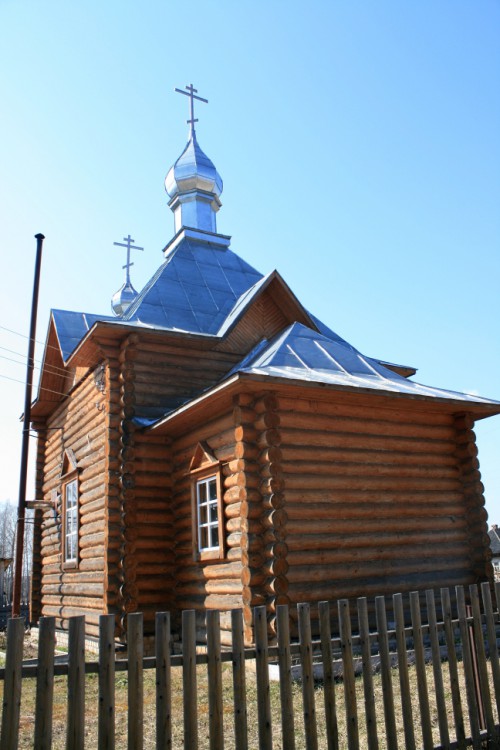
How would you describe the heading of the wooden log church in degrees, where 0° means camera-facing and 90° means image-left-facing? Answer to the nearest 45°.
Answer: approximately 135°

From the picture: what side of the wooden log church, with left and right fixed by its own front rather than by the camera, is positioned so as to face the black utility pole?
front
